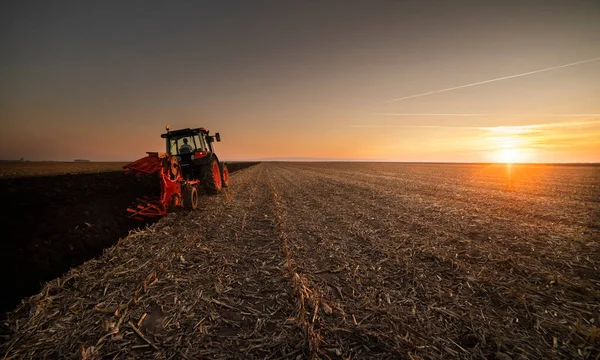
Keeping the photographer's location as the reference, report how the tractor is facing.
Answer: facing away from the viewer and to the right of the viewer
